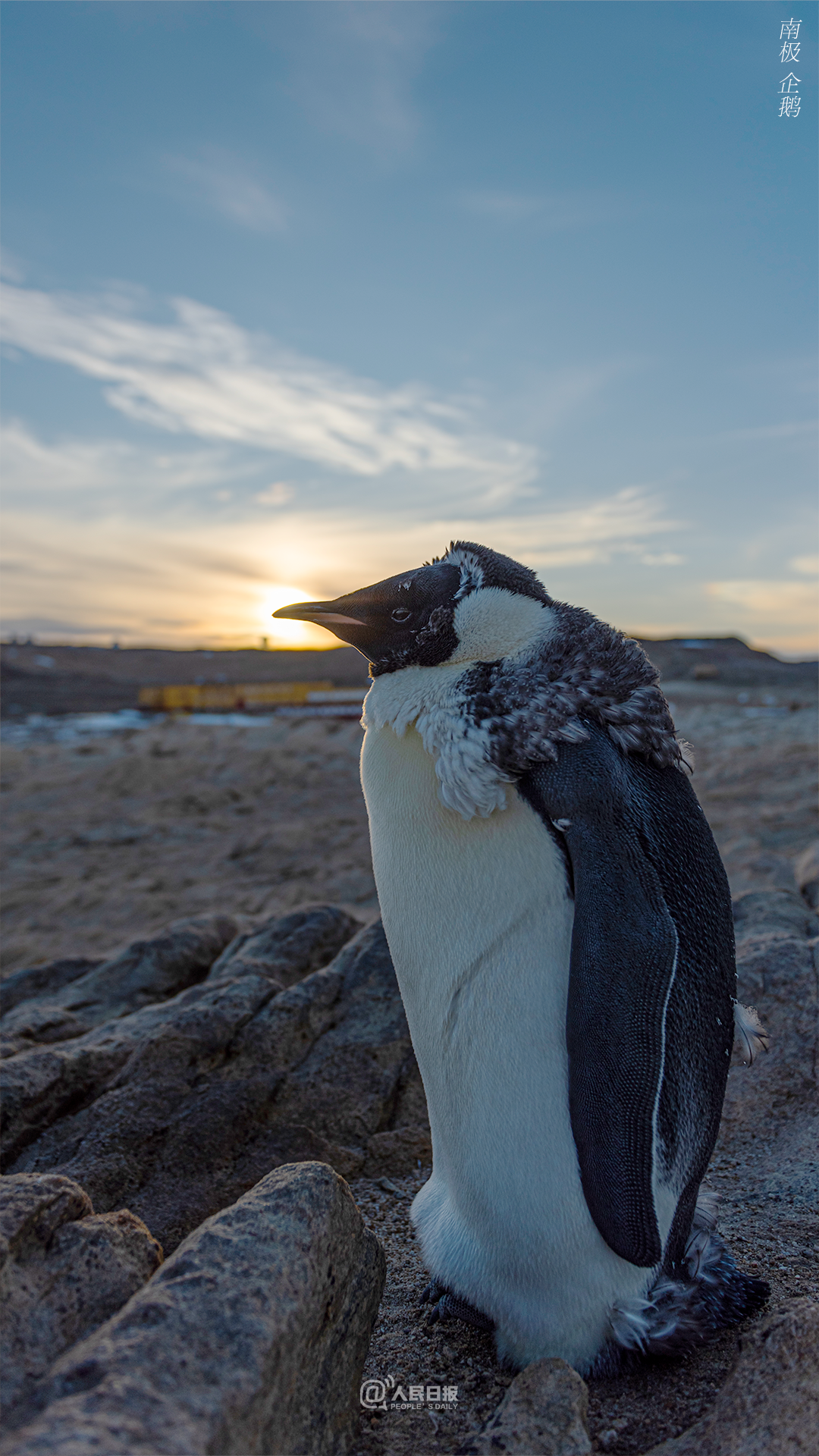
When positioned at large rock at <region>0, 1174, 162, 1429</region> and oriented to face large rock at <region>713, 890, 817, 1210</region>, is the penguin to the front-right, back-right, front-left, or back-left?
front-right

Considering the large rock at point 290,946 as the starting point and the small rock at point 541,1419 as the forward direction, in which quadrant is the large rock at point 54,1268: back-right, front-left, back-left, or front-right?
front-right

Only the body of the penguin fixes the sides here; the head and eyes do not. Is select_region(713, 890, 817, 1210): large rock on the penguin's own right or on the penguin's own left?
on the penguin's own right

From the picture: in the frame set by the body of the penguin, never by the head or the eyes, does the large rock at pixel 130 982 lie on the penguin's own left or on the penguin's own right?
on the penguin's own right

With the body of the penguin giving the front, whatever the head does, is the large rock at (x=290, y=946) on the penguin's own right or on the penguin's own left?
on the penguin's own right

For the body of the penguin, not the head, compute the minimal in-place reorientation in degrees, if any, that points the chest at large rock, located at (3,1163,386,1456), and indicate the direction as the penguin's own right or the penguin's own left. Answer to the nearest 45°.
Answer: approximately 45° to the penguin's own left

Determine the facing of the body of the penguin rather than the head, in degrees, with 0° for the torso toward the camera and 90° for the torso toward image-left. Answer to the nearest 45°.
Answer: approximately 90°
